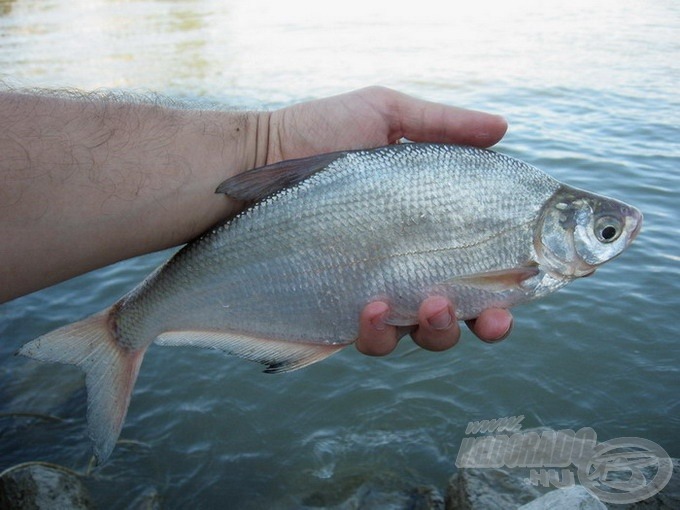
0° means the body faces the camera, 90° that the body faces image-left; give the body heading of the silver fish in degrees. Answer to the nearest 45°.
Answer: approximately 270°
